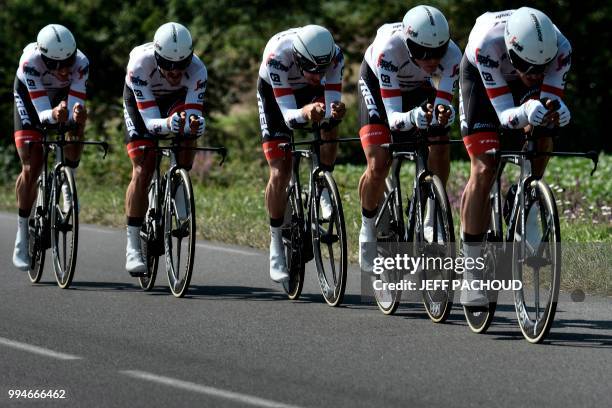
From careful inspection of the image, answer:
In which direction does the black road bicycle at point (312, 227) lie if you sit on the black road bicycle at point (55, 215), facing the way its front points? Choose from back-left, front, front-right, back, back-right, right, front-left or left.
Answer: front-left

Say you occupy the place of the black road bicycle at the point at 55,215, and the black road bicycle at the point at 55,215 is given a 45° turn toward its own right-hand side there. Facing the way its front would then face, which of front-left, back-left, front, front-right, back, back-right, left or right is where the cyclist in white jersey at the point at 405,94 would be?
left

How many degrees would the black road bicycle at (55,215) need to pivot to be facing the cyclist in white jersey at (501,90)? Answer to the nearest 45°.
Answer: approximately 45° to its left

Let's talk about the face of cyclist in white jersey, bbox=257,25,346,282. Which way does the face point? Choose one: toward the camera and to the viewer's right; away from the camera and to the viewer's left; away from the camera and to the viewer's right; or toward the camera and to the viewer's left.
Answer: toward the camera and to the viewer's right

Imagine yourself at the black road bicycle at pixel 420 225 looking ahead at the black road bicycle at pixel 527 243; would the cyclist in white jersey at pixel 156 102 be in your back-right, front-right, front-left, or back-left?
back-right

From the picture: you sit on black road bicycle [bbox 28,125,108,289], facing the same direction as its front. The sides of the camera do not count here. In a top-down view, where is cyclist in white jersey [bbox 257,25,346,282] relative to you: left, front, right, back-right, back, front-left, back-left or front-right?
front-left

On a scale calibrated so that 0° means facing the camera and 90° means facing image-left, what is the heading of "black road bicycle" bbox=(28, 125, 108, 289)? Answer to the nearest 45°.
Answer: approximately 0°

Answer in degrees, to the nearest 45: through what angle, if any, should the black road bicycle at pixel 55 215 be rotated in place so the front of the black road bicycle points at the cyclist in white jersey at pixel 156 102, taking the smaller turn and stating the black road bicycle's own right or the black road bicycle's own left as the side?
approximately 45° to the black road bicycle's own left

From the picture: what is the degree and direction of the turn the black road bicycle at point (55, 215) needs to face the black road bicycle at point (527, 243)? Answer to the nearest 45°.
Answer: approximately 45° to its left
